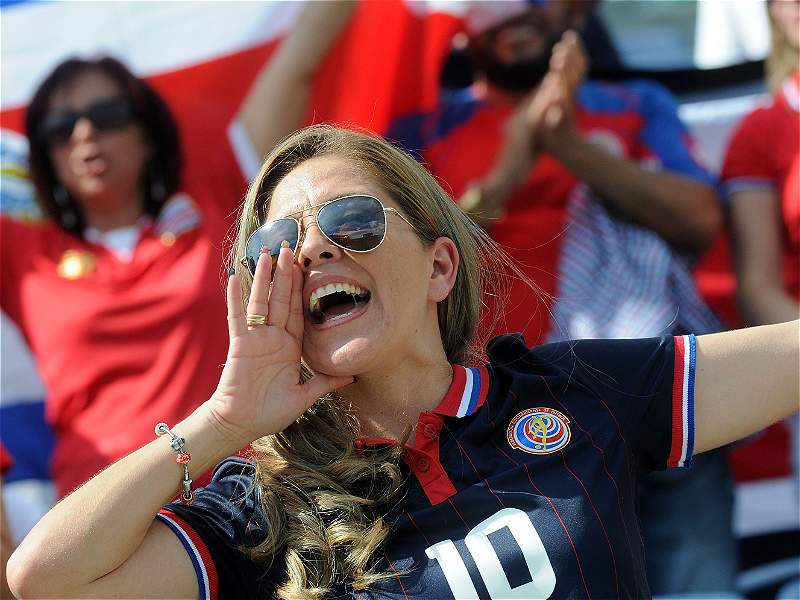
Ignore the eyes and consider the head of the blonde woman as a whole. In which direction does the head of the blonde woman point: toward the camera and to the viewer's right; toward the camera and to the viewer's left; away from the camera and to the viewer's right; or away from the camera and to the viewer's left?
toward the camera and to the viewer's left

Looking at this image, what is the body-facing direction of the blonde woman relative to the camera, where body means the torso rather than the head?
toward the camera
